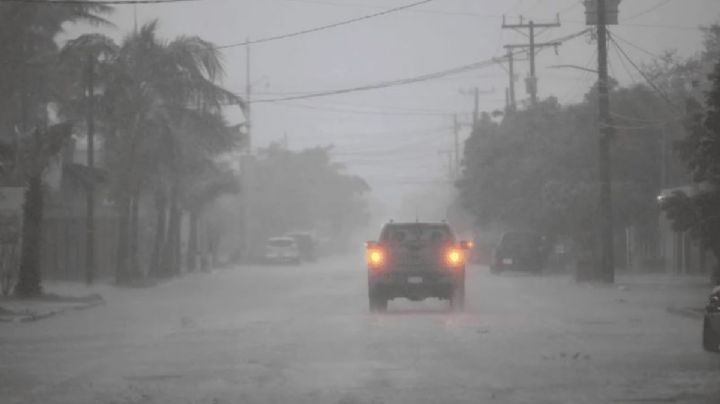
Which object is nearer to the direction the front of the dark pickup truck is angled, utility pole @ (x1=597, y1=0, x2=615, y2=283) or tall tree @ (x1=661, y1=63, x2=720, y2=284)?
the utility pole

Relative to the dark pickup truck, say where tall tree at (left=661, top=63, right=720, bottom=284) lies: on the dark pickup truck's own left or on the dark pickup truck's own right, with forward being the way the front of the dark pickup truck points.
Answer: on the dark pickup truck's own right

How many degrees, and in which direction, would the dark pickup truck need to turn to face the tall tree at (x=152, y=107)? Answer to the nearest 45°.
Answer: approximately 45° to its left

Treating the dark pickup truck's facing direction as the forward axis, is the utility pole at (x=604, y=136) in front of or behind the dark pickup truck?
in front

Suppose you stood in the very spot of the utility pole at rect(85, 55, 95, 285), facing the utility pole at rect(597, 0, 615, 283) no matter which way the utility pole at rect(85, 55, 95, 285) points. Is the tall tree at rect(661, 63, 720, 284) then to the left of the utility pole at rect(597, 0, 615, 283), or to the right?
right

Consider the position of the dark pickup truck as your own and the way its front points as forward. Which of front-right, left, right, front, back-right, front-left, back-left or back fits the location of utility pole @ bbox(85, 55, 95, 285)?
front-left

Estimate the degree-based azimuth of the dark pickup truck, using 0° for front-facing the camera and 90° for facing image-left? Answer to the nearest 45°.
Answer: approximately 180°
